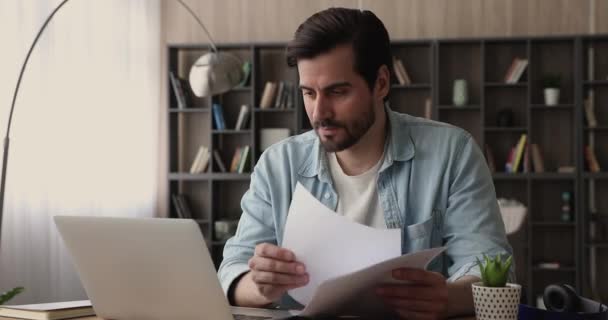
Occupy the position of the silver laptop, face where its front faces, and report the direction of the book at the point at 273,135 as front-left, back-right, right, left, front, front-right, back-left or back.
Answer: front-left

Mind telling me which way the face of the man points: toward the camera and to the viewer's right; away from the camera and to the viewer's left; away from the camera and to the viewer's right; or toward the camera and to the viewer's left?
toward the camera and to the viewer's left

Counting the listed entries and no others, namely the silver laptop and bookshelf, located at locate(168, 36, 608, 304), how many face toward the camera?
1

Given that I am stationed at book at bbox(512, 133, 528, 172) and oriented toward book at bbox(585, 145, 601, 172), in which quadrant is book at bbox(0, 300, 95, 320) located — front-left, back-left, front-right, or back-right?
back-right

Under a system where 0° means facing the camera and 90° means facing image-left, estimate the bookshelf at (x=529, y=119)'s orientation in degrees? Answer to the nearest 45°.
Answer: approximately 0°

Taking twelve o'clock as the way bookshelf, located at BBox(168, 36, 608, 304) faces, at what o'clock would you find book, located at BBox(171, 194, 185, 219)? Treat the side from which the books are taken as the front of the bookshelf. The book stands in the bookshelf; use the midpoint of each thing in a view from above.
The book is roughly at 3 o'clock from the bookshelf.

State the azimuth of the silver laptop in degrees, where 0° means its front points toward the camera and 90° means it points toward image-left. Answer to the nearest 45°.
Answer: approximately 225°

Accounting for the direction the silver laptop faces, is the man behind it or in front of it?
in front

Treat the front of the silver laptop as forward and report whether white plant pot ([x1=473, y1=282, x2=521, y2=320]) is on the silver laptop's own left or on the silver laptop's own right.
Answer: on the silver laptop's own right

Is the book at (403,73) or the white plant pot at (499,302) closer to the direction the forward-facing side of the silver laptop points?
the book

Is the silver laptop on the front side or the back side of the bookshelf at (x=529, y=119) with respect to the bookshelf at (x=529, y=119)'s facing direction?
on the front side

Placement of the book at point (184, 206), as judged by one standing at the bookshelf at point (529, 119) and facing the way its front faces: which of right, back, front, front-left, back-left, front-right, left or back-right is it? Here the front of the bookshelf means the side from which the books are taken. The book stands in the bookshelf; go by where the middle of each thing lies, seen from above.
right

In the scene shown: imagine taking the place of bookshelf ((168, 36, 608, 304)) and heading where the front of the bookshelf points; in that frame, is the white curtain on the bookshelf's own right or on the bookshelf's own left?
on the bookshelf's own right

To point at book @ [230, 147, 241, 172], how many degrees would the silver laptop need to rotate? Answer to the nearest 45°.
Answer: approximately 45° to its left
